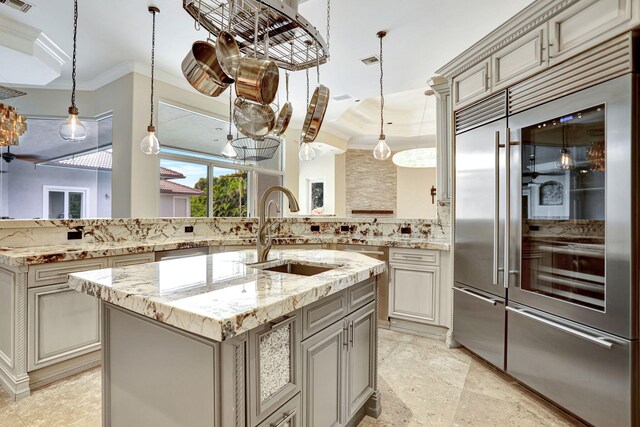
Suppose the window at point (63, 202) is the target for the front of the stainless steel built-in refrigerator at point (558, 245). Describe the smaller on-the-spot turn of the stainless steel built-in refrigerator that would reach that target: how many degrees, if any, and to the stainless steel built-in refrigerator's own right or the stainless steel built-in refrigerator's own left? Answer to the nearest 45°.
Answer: approximately 45° to the stainless steel built-in refrigerator's own right

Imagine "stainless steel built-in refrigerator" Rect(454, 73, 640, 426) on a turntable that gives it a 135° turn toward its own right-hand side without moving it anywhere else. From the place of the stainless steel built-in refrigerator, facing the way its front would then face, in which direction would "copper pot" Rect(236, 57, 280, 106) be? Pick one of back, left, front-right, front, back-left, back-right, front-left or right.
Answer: back-left

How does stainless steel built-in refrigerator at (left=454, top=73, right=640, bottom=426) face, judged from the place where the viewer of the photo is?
facing the viewer and to the left of the viewer

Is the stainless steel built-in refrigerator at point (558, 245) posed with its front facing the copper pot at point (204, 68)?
yes

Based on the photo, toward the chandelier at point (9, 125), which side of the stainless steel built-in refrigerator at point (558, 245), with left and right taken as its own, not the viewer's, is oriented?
front

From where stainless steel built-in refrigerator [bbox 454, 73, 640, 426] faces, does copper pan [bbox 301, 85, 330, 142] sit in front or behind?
in front

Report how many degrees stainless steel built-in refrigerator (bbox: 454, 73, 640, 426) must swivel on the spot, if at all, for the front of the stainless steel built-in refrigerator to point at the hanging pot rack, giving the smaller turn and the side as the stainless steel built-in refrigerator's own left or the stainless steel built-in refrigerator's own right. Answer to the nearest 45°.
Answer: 0° — it already faces it

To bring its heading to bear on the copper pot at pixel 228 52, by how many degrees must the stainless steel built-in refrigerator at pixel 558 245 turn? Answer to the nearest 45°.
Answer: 0° — it already faces it

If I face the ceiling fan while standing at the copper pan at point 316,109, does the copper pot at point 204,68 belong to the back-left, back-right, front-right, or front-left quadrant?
front-left

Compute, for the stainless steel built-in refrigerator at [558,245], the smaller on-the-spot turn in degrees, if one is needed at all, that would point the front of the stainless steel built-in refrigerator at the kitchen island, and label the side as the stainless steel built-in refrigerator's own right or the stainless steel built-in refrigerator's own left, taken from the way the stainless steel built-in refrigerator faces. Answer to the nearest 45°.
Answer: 0° — it already faces it

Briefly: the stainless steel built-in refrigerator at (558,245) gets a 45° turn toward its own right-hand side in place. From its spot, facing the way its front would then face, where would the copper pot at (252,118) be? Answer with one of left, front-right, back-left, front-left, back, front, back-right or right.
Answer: front-left
